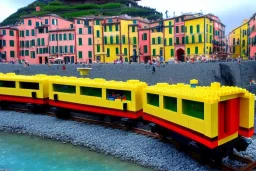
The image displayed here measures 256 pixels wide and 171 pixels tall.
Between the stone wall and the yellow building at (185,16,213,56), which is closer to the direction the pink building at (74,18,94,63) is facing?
the stone wall

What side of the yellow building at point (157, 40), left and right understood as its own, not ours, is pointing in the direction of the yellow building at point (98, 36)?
right

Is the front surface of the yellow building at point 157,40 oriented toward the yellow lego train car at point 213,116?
yes

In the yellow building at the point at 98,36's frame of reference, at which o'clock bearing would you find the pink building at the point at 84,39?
The pink building is roughly at 3 o'clock from the yellow building.

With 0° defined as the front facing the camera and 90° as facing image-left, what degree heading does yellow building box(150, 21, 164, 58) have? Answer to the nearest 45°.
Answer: approximately 0°

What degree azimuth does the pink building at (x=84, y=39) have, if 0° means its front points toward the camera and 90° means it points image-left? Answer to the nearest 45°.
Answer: approximately 0°

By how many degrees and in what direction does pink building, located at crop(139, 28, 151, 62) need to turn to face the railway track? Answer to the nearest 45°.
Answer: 0° — it already faces it

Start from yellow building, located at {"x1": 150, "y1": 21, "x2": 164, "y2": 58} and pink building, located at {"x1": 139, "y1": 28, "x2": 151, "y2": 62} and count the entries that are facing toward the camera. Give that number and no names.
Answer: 2

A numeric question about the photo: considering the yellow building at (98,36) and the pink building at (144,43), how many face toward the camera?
2

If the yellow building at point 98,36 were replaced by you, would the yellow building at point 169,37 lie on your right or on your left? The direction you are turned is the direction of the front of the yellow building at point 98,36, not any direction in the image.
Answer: on your left
